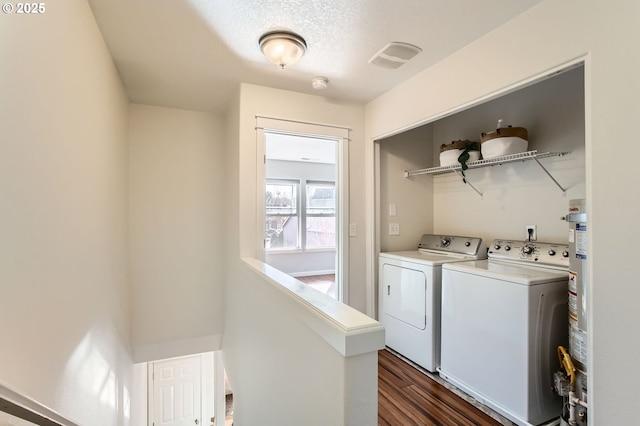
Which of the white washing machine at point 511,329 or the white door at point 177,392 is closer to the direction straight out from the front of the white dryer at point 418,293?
the white door

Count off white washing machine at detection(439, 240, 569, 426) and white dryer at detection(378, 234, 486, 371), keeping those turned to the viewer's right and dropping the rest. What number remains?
0

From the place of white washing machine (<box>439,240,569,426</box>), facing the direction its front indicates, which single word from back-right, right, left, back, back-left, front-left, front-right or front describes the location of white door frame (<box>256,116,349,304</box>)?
front-right
